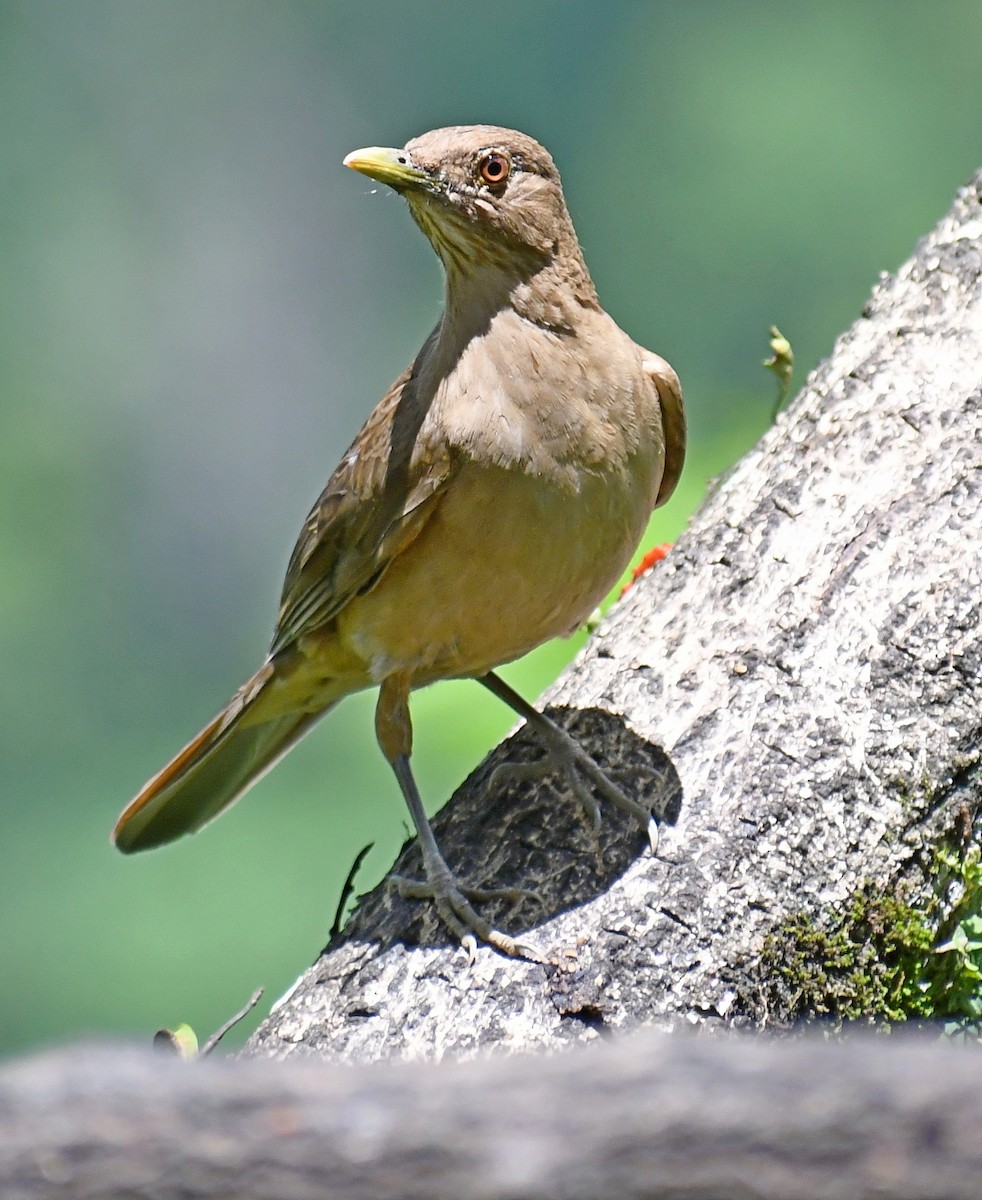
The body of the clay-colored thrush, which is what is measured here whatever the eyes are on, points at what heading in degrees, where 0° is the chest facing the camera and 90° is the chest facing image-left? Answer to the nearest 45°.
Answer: approximately 315°

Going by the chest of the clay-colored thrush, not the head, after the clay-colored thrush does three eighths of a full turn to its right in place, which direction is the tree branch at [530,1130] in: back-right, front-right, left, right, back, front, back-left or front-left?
left
